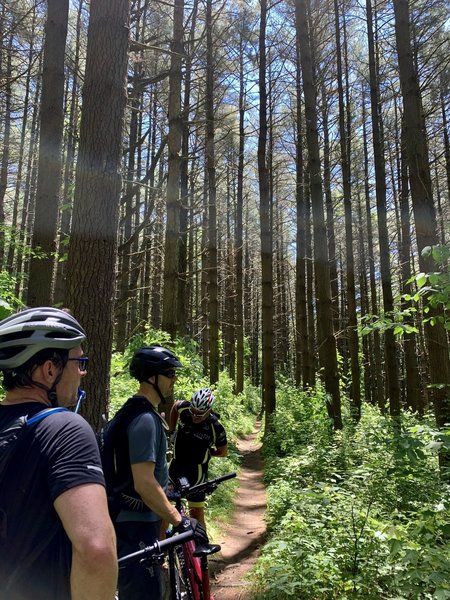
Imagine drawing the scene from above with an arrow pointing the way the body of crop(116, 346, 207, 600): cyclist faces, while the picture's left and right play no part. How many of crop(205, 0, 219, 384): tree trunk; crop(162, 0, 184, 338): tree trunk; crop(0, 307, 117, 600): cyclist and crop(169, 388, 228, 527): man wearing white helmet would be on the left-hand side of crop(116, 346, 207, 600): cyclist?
3

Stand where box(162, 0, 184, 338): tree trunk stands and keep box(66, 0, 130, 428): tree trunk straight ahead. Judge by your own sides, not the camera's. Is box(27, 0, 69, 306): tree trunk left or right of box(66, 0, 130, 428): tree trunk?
right

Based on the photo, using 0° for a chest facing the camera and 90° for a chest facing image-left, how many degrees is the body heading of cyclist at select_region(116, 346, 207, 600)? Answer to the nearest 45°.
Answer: approximately 270°

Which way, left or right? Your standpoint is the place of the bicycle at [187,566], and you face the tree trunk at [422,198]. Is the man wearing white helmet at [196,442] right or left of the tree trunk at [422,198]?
left

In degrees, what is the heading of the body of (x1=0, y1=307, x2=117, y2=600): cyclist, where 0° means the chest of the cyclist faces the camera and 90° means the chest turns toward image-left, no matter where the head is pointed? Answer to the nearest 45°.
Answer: approximately 225°

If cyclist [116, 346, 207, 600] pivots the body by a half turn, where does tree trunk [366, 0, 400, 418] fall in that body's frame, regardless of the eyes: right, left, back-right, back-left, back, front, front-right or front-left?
back-right

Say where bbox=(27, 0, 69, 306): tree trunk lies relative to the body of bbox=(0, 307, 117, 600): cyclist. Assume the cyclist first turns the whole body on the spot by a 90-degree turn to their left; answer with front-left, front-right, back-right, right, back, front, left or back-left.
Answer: front-right

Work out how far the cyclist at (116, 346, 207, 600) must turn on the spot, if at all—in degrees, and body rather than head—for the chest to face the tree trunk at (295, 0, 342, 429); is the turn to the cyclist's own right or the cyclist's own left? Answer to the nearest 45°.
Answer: approximately 45° to the cyclist's own left

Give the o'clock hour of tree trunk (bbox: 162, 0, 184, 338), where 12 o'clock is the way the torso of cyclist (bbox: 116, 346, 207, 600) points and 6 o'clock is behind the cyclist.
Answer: The tree trunk is roughly at 9 o'clock from the cyclist.

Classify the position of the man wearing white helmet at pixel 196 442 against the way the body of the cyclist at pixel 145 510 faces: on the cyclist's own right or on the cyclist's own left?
on the cyclist's own left

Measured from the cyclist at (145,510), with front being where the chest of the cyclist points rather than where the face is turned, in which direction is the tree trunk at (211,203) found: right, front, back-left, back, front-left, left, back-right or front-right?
left

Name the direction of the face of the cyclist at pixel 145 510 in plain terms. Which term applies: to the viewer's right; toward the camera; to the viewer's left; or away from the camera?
to the viewer's right
